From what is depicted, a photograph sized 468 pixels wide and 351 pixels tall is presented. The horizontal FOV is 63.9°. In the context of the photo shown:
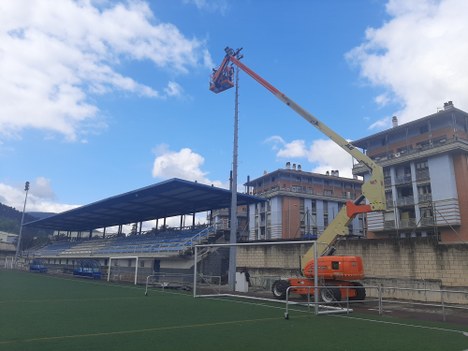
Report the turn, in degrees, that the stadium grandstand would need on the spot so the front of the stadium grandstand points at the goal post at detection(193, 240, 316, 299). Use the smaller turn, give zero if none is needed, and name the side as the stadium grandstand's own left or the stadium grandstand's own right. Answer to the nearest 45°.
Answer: approximately 90° to the stadium grandstand's own left

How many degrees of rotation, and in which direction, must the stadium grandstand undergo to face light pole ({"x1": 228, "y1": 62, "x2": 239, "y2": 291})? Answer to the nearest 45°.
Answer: approximately 45° to its left

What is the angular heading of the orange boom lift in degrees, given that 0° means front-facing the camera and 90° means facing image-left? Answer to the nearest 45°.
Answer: approximately 90°

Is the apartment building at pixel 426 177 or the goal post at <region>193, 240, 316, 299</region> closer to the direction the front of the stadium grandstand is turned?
the goal post

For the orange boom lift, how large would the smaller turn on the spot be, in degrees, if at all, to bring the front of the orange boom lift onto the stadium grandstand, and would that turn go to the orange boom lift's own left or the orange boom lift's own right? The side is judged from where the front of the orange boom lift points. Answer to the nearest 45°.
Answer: approximately 45° to the orange boom lift's own right

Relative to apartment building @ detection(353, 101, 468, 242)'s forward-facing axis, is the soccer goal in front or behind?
in front

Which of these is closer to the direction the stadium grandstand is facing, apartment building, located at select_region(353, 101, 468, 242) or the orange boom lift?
the orange boom lift

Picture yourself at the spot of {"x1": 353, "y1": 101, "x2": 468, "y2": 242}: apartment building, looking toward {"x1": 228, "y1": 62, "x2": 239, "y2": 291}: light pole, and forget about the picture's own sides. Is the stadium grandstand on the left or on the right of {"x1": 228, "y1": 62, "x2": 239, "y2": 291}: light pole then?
right

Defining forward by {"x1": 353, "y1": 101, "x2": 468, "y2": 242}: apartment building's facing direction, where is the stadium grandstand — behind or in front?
in front

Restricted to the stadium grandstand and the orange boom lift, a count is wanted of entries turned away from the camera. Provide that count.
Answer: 0

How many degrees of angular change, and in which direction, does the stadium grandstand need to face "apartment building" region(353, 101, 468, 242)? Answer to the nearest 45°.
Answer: approximately 135° to its left

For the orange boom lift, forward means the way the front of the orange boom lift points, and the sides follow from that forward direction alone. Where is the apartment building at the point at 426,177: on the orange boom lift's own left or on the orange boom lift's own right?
on the orange boom lift's own right
